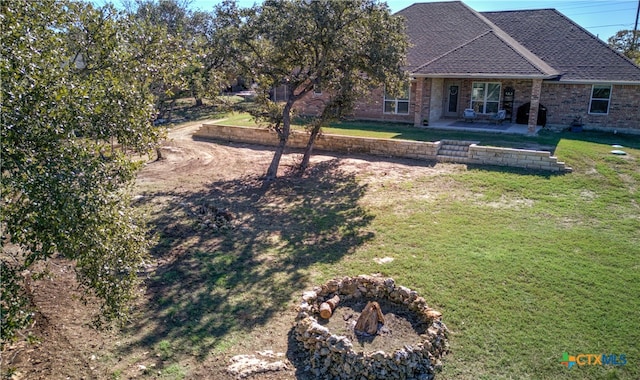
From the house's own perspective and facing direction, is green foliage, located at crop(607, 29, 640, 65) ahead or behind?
behind

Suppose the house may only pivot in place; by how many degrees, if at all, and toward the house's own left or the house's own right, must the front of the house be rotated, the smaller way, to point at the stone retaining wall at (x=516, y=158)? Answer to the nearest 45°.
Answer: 0° — it already faces it

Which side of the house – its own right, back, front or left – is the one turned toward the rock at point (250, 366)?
front

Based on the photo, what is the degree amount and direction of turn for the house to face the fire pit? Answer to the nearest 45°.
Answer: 0° — it already faces it

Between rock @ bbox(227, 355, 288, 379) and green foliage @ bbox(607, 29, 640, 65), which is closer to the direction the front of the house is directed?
the rock

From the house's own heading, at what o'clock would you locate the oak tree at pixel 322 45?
The oak tree is roughly at 1 o'clock from the house.

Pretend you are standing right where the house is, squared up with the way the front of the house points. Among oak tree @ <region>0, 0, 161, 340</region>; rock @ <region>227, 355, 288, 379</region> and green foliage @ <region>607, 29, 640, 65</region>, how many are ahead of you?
2

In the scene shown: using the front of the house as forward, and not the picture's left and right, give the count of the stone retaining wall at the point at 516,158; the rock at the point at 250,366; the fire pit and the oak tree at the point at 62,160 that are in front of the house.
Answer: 4

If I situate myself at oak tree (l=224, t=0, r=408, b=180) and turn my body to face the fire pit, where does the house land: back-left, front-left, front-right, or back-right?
back-left

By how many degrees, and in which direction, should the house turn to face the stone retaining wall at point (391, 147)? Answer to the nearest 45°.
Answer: approximately 45° to its right

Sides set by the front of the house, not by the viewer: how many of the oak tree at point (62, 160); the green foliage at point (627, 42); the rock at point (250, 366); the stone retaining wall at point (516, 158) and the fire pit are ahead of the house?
4

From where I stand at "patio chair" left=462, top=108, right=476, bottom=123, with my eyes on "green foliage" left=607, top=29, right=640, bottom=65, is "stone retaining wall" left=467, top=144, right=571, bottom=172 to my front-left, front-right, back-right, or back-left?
back-right

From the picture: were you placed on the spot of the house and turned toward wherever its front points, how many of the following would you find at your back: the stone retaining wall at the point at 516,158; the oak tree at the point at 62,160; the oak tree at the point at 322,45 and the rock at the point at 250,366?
0

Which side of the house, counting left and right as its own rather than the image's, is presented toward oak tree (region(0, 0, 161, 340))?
front

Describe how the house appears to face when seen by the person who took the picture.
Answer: facing the viewer
